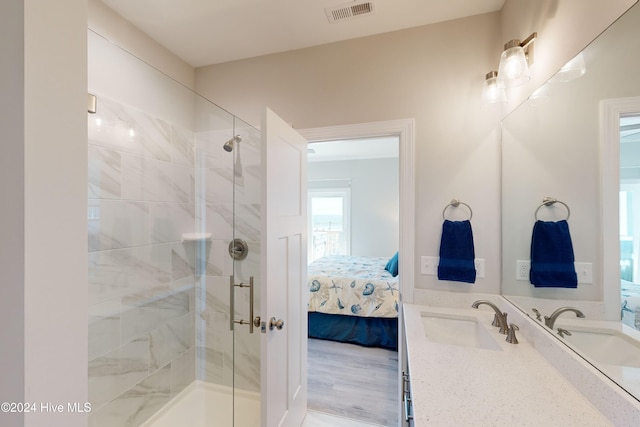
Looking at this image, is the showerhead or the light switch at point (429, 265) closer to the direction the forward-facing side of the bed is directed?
the showerhead

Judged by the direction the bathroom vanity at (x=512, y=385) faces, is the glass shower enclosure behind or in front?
in front

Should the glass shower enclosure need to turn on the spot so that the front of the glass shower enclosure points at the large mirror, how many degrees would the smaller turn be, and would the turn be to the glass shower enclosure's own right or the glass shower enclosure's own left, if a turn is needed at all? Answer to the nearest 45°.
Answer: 0° — it already faces it

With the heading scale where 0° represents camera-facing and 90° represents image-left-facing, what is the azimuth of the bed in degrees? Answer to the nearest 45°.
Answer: approximately 90°

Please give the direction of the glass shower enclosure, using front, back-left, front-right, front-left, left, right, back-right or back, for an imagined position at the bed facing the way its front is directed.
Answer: front-left

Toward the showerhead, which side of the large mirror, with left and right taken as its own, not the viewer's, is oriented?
front

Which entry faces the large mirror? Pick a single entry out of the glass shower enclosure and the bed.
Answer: the glass shower enclosure

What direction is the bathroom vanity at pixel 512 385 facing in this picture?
to the viewer's left

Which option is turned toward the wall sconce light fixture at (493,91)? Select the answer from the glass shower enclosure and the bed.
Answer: the glass shower enclosure

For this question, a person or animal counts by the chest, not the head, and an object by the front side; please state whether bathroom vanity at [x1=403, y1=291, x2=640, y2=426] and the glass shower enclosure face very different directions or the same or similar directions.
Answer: very different directions

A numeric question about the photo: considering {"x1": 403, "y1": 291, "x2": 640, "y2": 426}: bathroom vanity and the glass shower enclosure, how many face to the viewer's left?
1

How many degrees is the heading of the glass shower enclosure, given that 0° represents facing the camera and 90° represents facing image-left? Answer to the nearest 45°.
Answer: approximately 315°

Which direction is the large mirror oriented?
to the viewer's left

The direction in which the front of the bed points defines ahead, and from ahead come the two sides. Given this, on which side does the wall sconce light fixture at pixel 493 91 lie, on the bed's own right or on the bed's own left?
on the bed's own left

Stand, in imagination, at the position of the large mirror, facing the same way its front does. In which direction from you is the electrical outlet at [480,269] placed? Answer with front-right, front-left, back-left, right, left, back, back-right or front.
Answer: front-right

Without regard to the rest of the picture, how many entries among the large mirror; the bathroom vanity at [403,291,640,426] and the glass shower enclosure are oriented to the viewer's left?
2
